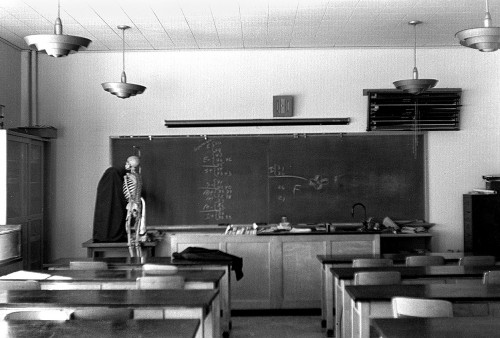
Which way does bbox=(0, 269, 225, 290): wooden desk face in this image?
toward the camera

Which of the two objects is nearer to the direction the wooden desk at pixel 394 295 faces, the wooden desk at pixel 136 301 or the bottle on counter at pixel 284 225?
the wooden desk

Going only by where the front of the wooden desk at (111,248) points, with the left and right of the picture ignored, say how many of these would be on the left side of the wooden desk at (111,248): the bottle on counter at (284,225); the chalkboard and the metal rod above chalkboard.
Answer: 3

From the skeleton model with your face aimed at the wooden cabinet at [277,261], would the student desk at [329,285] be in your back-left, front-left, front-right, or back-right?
front-right

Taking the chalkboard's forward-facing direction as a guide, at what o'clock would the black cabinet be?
The black cabinet is roughly at 9 o'clock from the chalkboard.

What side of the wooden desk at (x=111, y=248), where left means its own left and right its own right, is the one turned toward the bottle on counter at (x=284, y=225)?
left

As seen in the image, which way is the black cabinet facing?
to the viewer's left
